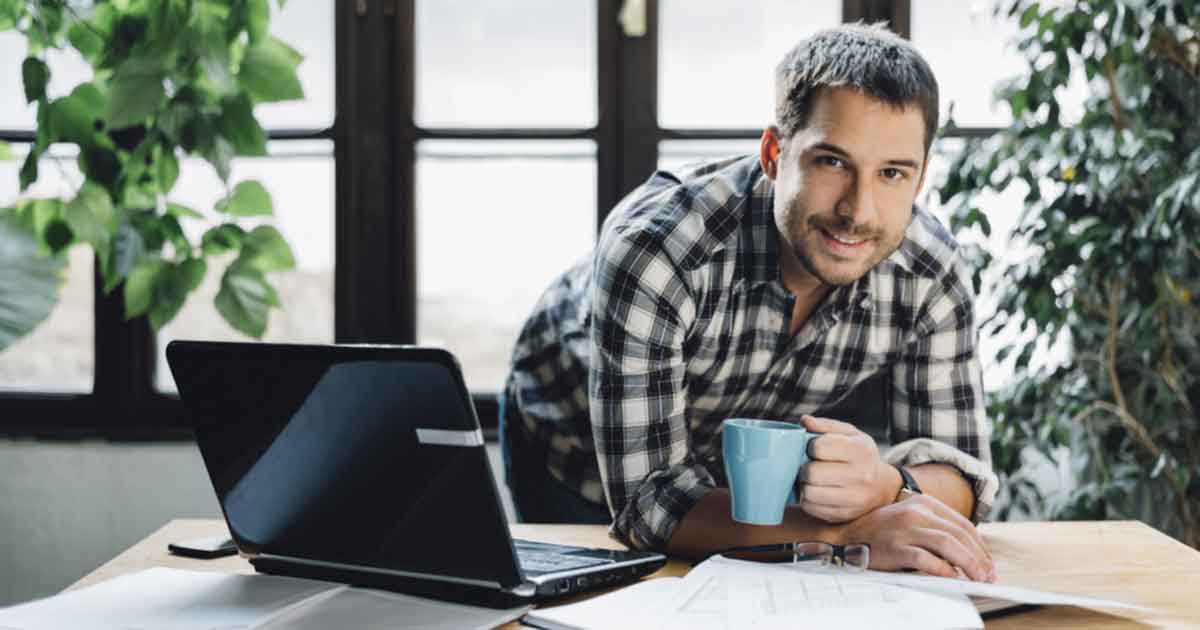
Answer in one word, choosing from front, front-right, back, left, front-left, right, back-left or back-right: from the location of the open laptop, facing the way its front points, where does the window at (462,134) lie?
front-left

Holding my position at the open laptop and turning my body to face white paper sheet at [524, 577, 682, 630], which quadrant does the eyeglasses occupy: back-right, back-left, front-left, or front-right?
front-left

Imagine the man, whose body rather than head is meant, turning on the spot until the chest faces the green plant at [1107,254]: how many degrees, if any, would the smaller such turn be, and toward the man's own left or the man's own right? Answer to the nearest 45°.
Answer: approximately 90° to the man's own left

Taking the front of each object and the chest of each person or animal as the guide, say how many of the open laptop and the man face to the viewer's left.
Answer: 0

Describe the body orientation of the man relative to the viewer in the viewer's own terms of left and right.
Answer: facing the viewer and to the right of the viewer

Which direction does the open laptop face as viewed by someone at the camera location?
facing away from the viewer and to the right of the viewer

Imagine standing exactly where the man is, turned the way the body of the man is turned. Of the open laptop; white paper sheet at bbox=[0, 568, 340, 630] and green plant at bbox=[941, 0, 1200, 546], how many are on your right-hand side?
2
